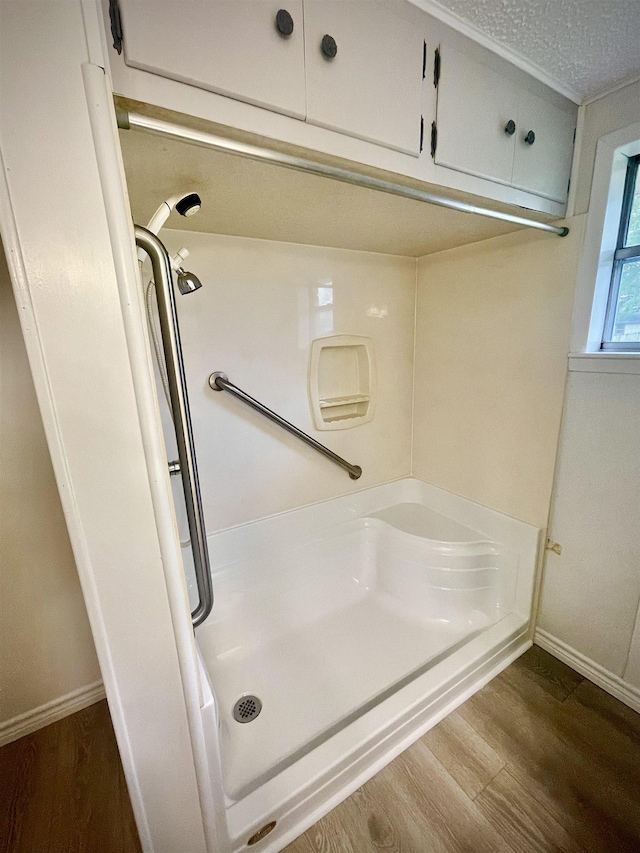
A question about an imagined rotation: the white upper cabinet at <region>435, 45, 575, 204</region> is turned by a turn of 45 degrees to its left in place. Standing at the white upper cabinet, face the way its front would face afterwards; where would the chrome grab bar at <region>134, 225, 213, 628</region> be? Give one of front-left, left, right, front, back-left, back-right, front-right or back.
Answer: back-right

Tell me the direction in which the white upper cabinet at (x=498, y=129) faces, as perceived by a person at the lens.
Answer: facing the viewer and to the right of the viewer

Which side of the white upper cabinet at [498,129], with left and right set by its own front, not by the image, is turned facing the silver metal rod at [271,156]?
right

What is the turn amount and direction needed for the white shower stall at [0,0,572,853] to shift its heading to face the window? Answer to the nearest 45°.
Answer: approximately 45° to its left

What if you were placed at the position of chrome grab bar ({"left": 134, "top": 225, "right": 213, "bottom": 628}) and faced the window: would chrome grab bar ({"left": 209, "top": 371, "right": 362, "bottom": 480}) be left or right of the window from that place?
left

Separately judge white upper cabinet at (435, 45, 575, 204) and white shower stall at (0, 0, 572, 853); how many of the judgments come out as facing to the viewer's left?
0

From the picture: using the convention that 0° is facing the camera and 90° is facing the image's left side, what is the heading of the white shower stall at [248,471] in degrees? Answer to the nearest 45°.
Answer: approximately 315°
